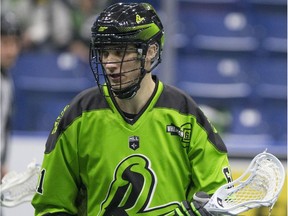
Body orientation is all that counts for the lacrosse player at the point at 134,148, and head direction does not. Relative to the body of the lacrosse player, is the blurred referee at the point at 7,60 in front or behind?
behind

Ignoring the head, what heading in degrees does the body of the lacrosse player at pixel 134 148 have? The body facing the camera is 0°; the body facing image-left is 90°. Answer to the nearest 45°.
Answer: approximately 0°

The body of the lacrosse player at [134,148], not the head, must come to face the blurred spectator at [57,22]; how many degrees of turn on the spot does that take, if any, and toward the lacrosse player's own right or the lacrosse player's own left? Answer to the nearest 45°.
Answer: approximately 180°
